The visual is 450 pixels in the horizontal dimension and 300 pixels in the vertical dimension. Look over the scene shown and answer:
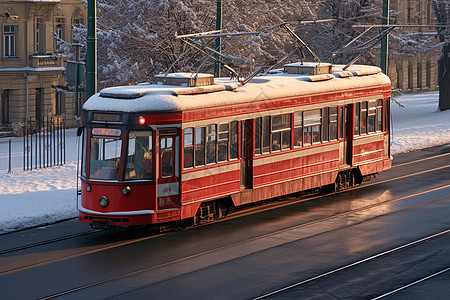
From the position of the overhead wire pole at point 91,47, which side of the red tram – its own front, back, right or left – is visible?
right

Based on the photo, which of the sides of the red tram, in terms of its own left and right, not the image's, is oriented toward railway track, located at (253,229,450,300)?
left

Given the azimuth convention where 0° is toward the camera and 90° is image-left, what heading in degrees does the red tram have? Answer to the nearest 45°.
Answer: approximately 45°
